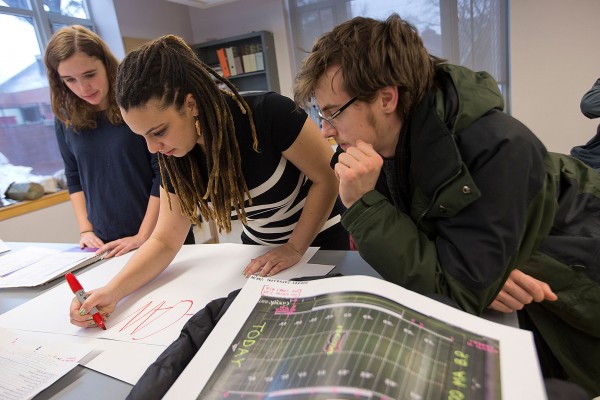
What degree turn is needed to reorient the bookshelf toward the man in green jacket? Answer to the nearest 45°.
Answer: approximately 45° to its left

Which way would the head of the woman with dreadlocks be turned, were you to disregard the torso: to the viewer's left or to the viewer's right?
to the viewer's left

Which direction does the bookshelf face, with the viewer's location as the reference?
facing the viewer and to the left of the viewer

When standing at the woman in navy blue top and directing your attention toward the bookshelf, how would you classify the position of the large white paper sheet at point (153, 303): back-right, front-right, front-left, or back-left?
back-right

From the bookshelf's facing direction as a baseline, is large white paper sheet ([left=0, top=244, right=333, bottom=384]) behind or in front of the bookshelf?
in front

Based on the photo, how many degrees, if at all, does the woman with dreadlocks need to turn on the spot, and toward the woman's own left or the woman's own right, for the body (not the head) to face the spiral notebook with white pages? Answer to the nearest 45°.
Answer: approximately 90° to the woman's own right

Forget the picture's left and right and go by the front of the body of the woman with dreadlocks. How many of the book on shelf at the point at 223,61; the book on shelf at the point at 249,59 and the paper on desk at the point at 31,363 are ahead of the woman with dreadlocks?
1

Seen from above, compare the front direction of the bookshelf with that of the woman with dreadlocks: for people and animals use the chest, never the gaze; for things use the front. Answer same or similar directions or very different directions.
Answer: same or similar directions

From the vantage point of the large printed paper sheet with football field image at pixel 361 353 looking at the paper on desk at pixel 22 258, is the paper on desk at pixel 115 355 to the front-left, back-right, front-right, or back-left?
front-left

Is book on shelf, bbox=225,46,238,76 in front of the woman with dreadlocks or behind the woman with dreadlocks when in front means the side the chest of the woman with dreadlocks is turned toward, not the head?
behind

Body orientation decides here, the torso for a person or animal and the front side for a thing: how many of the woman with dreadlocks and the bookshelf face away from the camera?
0

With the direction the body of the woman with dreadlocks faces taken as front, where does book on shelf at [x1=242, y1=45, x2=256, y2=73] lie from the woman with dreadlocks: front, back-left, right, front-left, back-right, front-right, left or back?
back-right
